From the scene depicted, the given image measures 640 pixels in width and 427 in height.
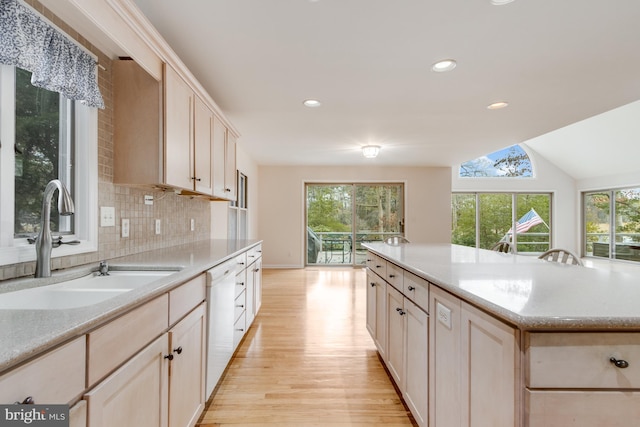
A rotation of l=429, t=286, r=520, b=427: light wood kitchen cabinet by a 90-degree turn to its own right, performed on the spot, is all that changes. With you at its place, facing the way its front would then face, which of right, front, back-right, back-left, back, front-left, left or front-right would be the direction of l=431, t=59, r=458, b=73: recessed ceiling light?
front-right

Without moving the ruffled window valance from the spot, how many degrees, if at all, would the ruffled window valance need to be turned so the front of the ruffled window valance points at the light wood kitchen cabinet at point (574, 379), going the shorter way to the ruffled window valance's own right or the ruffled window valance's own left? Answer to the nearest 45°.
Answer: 0° — it already faces it

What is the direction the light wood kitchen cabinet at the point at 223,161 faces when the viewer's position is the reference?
facing to the right of the viewer

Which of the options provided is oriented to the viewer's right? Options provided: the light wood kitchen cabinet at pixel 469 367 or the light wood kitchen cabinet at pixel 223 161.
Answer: the light wood kitchen cabinet at pixel 223 161

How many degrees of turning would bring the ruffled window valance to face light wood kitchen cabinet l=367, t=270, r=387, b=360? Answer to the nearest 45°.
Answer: approximately 45° to its left

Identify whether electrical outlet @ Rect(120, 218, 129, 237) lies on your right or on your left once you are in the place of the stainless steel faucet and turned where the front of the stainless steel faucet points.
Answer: on your left

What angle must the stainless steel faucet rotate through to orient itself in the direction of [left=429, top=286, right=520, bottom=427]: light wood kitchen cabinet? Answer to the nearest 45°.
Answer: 0° — it already faces it

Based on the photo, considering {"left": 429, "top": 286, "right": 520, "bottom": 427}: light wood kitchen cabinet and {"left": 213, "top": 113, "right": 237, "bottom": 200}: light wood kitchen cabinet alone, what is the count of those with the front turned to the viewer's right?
1
